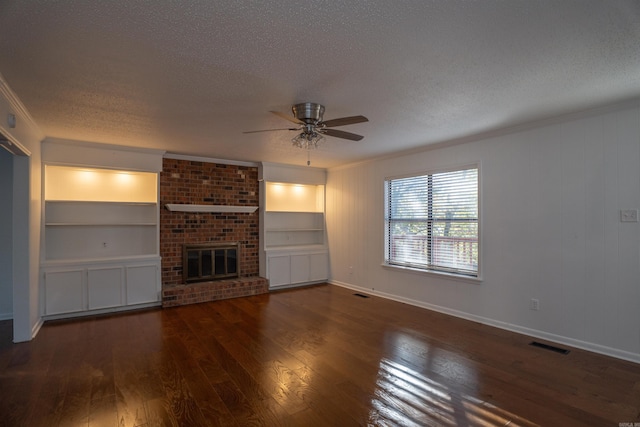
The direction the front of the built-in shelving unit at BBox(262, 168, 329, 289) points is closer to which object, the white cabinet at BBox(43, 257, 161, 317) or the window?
the window

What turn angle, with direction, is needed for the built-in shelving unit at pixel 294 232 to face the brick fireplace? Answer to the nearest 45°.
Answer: approximately 90° to its right

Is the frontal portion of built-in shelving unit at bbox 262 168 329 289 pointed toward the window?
yes

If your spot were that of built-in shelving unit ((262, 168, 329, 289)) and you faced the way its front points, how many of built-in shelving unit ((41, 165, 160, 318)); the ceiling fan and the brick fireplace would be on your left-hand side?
0

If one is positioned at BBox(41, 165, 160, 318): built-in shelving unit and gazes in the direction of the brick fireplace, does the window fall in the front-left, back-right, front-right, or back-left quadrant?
front-right

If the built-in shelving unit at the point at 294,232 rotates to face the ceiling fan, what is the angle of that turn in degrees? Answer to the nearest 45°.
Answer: approximately 45° to its right

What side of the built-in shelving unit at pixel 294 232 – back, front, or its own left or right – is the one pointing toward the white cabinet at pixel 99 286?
right

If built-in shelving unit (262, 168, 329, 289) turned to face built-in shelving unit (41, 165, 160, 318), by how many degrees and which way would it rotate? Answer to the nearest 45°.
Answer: approximately 90° to its right

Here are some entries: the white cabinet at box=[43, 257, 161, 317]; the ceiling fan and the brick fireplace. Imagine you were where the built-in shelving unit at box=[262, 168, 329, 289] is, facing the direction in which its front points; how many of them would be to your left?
0
